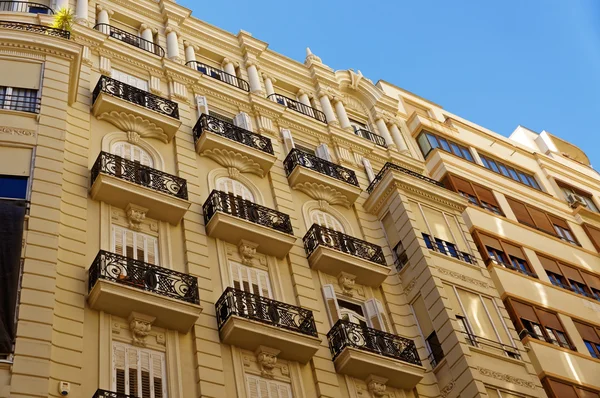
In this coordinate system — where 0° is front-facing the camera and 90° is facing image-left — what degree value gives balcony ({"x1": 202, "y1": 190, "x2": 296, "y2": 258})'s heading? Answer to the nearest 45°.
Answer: approximately 315°

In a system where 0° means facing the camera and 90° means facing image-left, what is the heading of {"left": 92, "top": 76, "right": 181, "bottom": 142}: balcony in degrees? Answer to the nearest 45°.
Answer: approximately 315°

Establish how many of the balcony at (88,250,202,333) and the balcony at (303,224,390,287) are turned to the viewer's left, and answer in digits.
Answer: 0

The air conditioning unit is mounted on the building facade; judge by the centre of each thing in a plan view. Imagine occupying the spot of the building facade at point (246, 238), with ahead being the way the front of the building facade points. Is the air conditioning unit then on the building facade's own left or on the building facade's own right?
on the building facade's own left

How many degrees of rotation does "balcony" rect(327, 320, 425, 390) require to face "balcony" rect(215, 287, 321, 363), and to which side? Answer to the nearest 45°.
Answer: approximately 90° to its right

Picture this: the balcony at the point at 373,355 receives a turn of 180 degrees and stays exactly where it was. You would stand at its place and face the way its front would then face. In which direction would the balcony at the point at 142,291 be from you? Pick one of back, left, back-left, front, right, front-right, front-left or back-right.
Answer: left

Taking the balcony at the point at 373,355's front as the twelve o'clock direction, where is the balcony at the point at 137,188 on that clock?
the balcony at the point at 137,188 is roughly at 3 o'clock from the balcony at the point at 373,355.

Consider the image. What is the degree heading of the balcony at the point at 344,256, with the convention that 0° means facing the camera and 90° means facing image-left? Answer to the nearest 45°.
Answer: approximately 315°

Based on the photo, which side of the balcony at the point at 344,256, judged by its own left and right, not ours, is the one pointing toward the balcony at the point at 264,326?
right

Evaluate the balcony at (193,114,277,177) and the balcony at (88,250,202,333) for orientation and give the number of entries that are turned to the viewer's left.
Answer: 0
